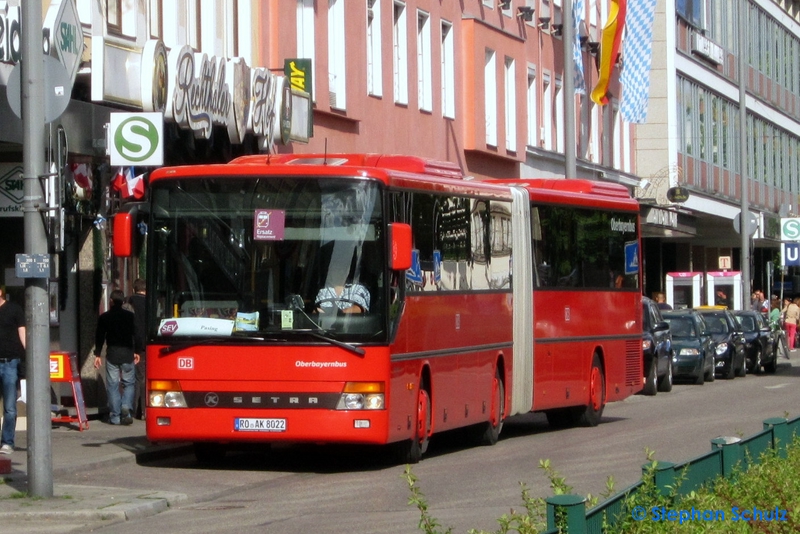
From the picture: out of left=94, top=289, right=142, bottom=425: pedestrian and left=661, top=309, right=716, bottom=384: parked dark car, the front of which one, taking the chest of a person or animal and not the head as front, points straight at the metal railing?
the parked dark car

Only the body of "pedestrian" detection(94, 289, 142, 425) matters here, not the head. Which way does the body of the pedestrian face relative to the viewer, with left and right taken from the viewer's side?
facing away from the viewer

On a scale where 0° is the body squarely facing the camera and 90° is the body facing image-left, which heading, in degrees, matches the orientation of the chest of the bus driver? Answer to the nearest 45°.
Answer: approximately 0°

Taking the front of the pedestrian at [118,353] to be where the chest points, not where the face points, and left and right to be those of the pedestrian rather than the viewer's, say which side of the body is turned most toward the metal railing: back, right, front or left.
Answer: back

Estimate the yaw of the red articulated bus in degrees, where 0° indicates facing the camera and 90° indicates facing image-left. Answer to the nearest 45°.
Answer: approximately 0°

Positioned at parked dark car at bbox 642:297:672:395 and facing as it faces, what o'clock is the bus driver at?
The bus driver is roughly at 11 o'clock from the parked dark car.

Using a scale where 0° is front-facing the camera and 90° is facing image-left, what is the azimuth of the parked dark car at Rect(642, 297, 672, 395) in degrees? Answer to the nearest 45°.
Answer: approximately 45°
